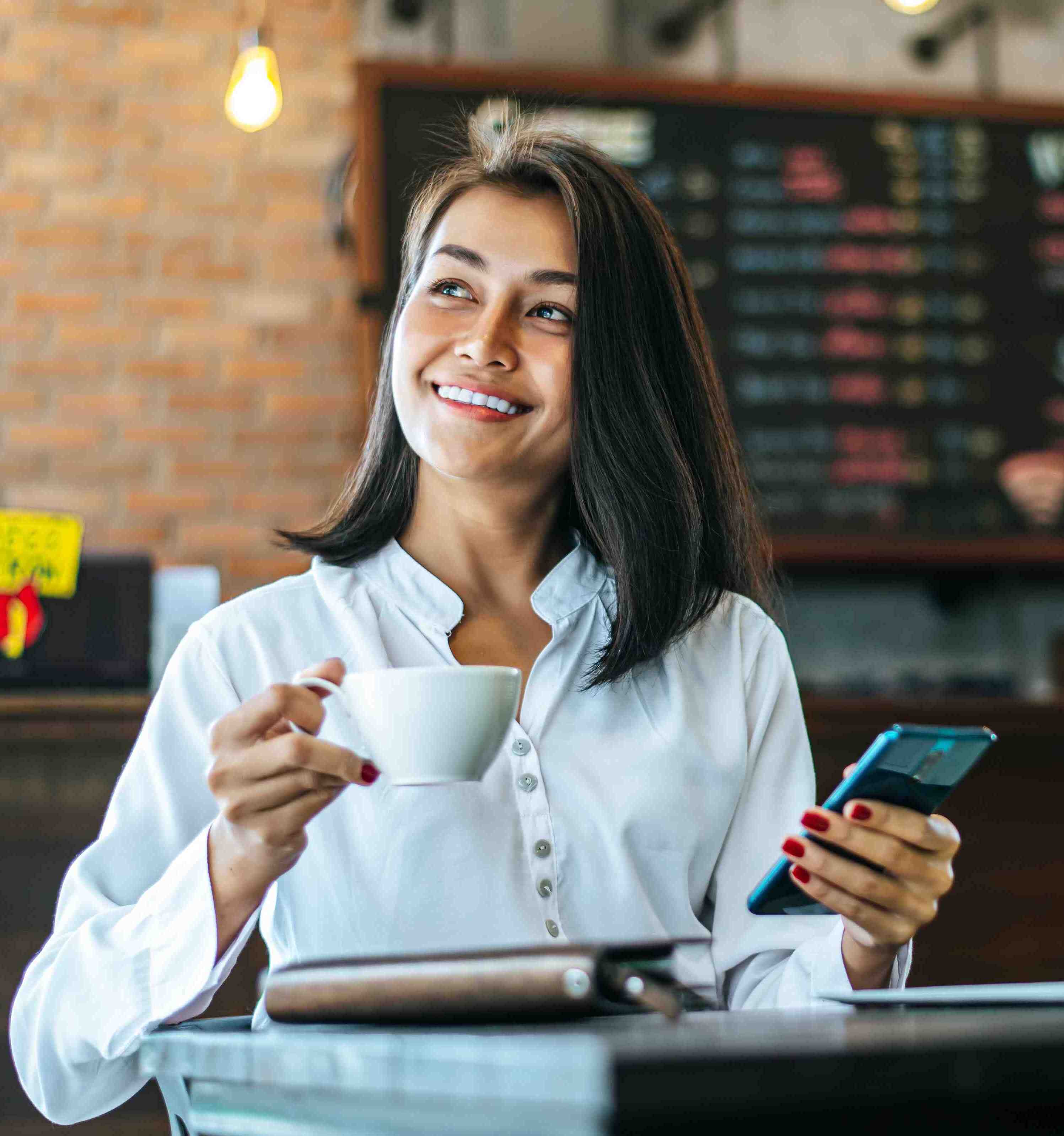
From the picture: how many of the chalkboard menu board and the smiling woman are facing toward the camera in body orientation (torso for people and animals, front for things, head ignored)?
2

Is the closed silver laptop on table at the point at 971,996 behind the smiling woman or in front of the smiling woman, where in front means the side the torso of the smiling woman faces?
in front

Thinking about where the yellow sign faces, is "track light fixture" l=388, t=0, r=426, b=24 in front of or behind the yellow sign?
behind

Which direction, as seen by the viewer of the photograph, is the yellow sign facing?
facing the viewer

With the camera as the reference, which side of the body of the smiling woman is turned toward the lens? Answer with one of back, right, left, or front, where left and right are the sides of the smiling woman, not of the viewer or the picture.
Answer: front

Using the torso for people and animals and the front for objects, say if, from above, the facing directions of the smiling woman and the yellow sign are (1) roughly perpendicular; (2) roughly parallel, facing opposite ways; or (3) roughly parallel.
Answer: roughly parallel

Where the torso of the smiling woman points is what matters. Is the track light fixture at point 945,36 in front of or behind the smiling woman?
behind

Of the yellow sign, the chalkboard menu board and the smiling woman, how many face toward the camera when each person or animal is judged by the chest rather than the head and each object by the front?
3

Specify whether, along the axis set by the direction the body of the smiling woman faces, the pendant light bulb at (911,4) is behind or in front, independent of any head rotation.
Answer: behind

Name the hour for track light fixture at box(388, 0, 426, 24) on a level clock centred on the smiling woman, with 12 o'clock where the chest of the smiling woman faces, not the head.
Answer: The track light fixture is roughly at 6 o'clock from the smiling woman.
